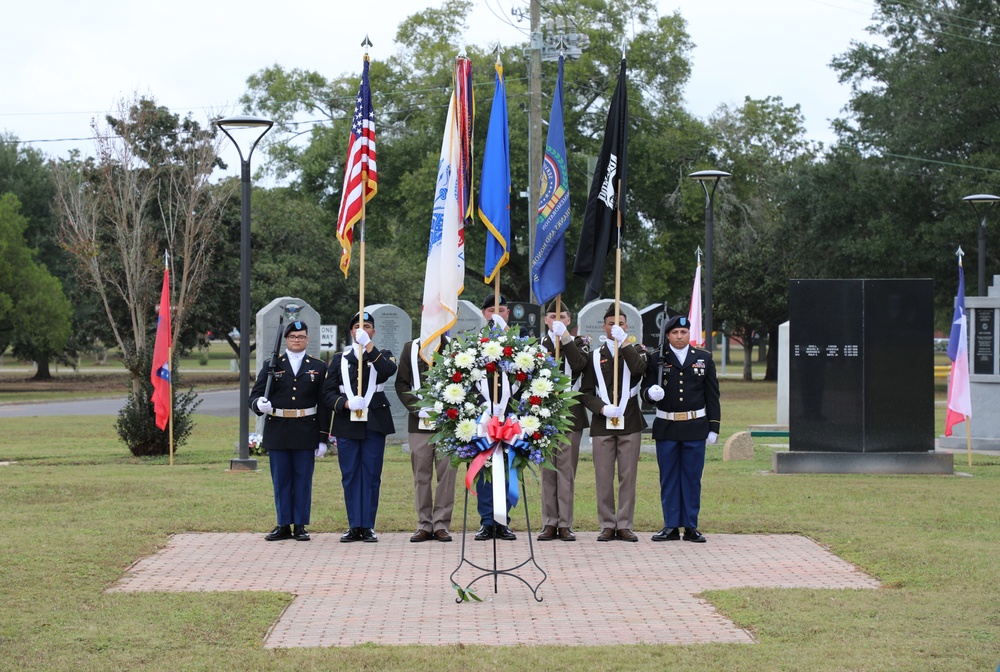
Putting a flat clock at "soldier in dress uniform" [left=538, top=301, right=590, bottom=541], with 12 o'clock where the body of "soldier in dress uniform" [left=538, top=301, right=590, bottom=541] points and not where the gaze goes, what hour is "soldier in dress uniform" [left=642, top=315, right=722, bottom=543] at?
"soldier in dress uniform" [left=642, top=315, right=722, bottom=543] is roughly at 9 o'clock from "soldier in dress uniform" [left=538, top=301, right=590, bottom=541].

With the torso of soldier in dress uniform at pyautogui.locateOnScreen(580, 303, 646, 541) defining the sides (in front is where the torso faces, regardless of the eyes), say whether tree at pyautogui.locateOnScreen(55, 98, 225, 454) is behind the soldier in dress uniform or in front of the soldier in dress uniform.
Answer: behind

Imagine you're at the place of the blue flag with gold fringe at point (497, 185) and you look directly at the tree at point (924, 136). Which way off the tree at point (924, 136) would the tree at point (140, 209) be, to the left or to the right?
left

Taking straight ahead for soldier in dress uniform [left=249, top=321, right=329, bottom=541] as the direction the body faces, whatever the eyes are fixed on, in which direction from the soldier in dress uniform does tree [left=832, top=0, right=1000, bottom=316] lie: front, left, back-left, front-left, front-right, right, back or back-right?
back-left

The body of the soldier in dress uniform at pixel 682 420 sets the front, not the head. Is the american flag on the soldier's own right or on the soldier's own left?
on the soldier's own right

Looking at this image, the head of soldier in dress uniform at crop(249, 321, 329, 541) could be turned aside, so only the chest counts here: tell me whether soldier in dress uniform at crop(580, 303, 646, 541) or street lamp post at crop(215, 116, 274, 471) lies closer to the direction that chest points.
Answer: the soldier in dress uniform
